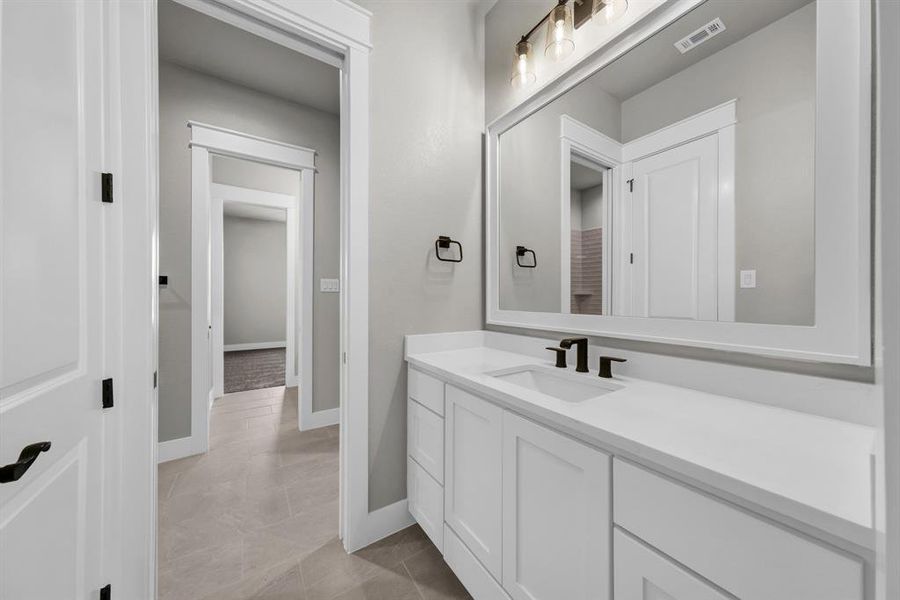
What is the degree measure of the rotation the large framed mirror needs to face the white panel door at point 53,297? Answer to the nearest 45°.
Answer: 0° — it already faces it

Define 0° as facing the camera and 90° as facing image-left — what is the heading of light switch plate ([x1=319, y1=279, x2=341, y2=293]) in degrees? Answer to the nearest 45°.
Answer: approximately 0°

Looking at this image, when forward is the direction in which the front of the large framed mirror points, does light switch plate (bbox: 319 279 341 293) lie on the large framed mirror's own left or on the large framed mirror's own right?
on the large framed mirror's own right

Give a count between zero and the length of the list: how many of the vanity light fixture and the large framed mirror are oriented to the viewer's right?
0

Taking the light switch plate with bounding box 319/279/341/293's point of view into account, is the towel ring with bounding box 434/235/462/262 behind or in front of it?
in front

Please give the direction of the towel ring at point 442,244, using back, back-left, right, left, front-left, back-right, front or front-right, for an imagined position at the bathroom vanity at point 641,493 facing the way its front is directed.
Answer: right

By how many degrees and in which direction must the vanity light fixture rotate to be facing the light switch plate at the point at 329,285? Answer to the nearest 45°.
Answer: approximately 90° to its right
